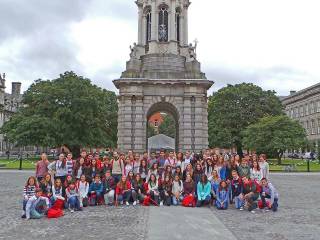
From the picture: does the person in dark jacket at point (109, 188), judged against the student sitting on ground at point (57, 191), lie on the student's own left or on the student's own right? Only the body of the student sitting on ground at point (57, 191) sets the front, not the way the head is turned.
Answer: on the student's own left

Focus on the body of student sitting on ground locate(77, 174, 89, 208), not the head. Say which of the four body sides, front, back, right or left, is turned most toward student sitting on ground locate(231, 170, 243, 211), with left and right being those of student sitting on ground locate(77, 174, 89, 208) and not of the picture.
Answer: left

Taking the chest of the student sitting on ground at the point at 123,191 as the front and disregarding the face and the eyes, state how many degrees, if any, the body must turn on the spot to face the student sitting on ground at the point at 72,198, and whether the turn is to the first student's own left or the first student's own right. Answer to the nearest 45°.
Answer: approximately 45° to the first student's own right

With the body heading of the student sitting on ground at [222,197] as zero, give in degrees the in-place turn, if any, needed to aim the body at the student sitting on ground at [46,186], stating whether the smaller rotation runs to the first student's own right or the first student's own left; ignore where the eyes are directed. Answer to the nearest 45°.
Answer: approximately 90° to the first student's own right

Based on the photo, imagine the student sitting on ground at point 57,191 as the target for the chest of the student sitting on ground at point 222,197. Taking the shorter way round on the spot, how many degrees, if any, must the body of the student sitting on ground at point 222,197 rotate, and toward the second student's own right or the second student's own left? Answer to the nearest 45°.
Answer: approximately 90° to the second student's own right

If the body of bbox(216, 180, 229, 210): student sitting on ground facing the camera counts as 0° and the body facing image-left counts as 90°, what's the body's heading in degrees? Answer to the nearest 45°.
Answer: approximately 0°

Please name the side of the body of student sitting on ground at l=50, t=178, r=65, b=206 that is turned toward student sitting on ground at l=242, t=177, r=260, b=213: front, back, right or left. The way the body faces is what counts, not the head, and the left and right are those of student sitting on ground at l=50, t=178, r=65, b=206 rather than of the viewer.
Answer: left
